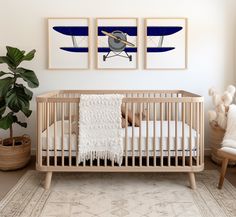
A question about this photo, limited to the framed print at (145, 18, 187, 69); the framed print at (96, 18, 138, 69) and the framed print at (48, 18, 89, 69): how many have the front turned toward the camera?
3

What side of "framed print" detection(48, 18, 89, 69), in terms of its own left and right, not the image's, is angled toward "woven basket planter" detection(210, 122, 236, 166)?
left

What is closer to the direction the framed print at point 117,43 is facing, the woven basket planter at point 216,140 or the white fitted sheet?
the white fitted sheet

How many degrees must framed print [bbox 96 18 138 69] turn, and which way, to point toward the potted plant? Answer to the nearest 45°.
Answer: approximately 45° to its right

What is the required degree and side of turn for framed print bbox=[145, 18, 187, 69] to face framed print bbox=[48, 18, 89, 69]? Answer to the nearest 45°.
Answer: approximately 90° to its right

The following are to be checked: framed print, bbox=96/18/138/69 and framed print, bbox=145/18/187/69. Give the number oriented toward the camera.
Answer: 2

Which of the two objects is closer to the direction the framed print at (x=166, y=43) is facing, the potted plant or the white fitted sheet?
the white fitted sheet

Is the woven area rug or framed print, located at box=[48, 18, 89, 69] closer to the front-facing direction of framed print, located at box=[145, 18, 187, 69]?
the woven area rug

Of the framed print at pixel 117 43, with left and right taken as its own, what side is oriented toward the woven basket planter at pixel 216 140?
left
